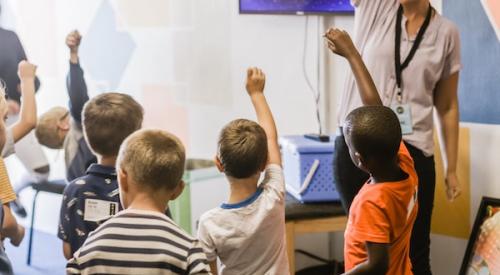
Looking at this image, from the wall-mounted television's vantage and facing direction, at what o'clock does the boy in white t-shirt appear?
The boy in white t-shirt is roughly at 12 o'clock from the wall-mounted television.

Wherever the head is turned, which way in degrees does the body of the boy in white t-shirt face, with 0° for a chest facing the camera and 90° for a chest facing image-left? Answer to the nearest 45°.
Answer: approximately 180°

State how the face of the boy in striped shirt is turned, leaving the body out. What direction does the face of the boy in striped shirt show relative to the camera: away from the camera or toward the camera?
away from the camera

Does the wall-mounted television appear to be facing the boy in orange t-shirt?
yes

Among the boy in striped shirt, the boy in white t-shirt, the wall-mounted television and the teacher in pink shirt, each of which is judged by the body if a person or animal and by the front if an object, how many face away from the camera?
2

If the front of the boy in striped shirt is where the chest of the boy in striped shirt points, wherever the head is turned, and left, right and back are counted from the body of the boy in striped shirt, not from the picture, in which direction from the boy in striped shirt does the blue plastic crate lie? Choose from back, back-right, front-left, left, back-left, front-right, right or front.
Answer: front-right

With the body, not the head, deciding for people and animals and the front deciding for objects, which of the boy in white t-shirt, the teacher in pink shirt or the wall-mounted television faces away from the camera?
the boy in white t-shirt

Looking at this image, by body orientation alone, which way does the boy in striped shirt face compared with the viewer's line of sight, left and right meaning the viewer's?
facing away from the viewer

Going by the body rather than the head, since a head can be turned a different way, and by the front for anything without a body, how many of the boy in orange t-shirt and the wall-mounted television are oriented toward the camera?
1

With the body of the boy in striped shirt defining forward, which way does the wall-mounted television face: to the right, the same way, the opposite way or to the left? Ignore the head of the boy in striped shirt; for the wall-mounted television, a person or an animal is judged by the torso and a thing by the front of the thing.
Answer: the opposite way

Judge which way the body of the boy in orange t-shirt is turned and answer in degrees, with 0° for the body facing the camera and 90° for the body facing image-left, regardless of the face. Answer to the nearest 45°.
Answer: approximately 135°

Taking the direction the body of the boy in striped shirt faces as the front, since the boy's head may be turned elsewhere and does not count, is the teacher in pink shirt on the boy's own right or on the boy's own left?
on the boy's own right

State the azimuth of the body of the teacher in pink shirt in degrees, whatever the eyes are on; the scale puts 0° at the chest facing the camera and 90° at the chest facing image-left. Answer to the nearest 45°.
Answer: approximately 45°
